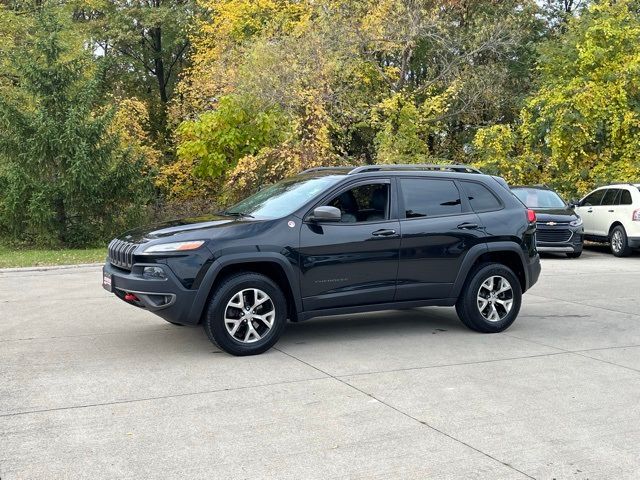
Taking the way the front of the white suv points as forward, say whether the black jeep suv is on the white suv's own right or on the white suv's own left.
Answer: on the white suv's own left

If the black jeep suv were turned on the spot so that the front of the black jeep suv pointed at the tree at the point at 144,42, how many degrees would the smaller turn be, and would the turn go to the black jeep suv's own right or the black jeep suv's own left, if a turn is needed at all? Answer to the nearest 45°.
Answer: approximately 135° to the black jeep suv's own right

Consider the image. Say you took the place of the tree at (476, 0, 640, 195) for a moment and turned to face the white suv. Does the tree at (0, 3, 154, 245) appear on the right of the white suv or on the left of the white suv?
right

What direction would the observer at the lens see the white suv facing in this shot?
facing away from the viewer and to the left of the viewer

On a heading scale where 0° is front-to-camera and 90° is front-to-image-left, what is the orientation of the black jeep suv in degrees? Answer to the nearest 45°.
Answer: approximately 45°

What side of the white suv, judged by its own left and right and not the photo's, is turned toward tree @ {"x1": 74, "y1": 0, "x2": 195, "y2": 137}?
front

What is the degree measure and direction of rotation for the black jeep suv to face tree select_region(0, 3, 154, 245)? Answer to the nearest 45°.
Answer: approximately 90° to its right

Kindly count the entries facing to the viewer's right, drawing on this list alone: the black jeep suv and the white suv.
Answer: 0

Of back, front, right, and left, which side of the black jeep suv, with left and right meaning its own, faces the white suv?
back
